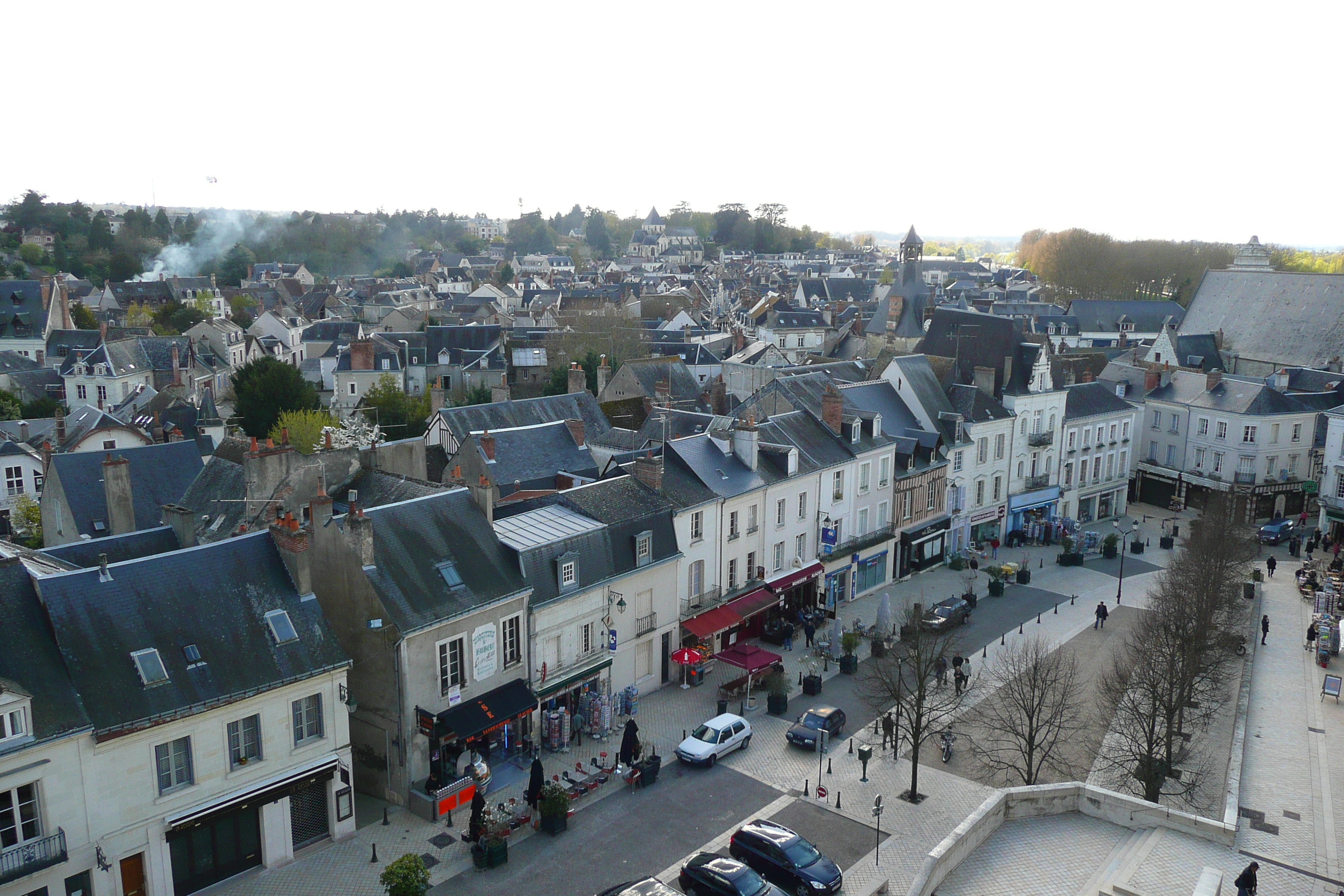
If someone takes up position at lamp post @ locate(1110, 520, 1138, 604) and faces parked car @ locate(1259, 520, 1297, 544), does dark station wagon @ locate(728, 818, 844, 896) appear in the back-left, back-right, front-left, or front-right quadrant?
back-right

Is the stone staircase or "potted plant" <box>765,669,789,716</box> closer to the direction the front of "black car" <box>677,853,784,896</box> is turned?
the stone staircase

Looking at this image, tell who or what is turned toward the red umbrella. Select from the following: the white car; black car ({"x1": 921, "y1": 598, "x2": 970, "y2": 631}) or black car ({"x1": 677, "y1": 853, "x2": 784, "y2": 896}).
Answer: black car ({"x1": 921, "y1": 598, "x2": 970, "y2": 631})

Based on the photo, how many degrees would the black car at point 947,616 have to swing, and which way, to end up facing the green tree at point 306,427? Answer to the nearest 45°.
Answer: approximately 45° to its right

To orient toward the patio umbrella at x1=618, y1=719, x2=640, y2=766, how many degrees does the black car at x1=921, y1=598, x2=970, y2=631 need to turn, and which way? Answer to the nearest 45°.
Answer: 0° — it already faces it

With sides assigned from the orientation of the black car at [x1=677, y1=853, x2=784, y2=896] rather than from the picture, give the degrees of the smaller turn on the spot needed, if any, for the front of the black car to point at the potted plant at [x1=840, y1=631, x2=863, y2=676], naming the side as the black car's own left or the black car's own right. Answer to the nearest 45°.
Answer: approximately 135° to the black car's own left

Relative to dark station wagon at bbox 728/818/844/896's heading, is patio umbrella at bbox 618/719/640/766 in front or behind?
behind

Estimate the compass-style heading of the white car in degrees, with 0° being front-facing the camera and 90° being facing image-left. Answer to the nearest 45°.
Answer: approximately 45°

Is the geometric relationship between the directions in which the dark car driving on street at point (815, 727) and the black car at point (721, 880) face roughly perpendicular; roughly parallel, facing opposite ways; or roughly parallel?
roughly perpendicular

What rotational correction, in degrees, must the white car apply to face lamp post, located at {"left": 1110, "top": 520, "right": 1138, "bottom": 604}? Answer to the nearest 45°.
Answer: approximately 180°
